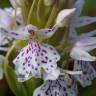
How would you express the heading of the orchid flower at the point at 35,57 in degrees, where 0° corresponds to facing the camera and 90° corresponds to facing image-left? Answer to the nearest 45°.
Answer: approximately 0°
